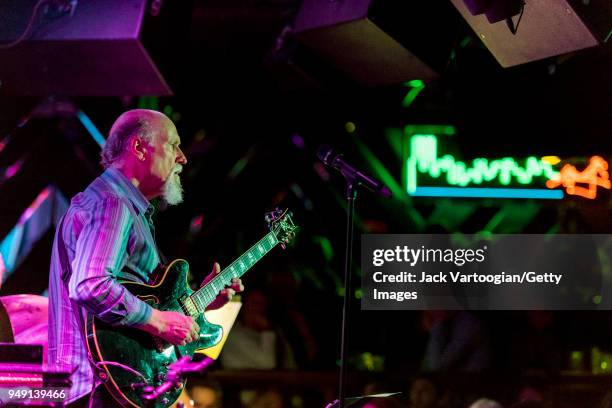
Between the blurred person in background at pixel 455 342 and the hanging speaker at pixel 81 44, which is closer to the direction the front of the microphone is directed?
the hanging speaker

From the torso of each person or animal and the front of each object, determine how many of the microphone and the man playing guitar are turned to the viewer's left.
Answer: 1

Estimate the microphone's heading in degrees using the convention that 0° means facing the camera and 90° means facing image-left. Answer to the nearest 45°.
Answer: approximately 90°

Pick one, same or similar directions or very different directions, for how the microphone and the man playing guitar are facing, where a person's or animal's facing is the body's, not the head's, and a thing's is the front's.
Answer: very different directions

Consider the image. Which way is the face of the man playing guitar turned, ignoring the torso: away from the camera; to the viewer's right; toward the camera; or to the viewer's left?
to the viewer's right

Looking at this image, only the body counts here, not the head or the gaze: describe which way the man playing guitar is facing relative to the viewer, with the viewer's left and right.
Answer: facing to the right of the viewer

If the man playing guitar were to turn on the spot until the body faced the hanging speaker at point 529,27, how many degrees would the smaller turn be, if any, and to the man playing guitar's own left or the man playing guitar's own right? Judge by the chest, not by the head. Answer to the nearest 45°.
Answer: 0° — they already face it

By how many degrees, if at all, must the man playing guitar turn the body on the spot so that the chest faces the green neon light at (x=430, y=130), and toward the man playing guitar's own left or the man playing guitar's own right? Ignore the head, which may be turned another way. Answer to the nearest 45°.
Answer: approximately 45° to the man playing guitar's own left
